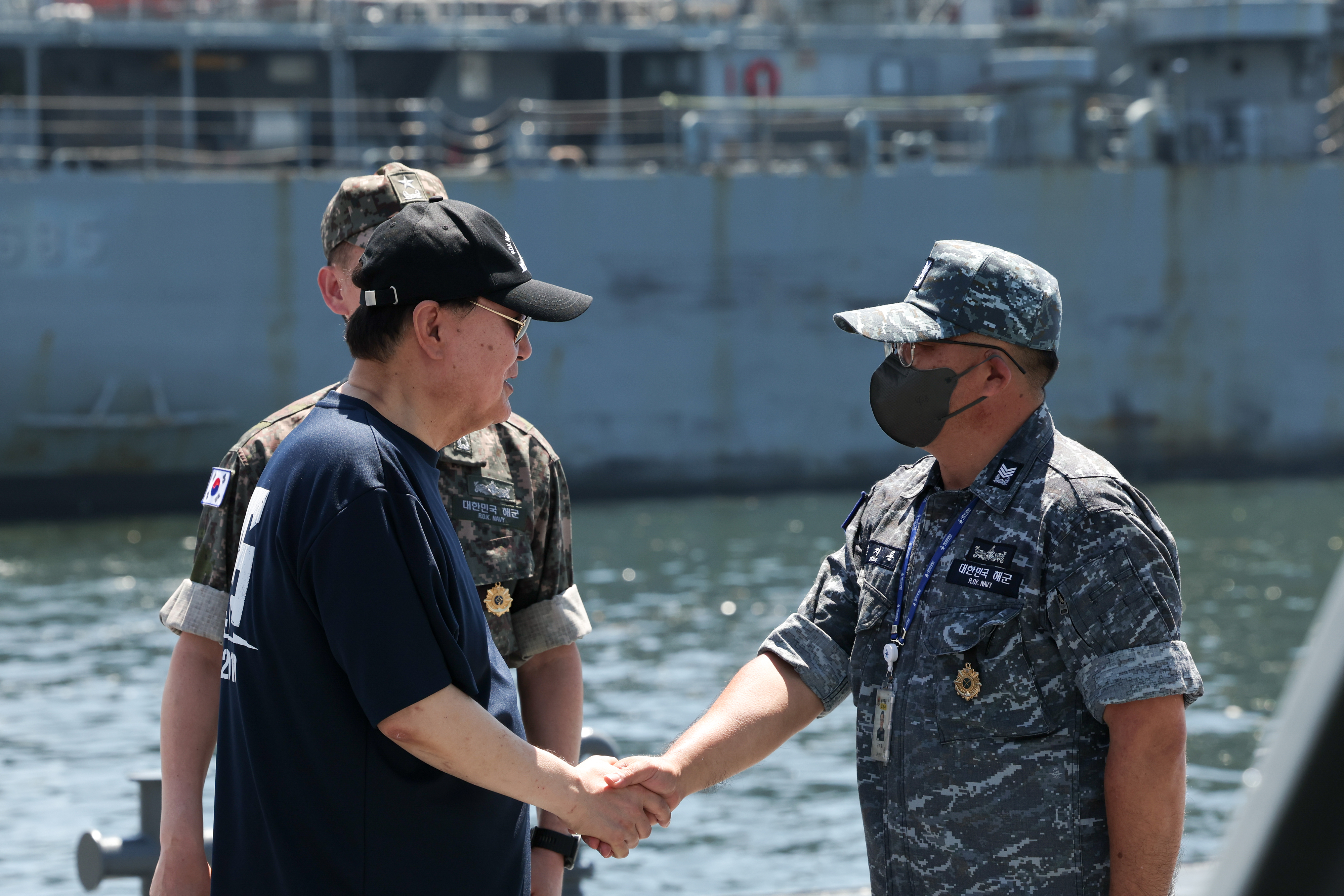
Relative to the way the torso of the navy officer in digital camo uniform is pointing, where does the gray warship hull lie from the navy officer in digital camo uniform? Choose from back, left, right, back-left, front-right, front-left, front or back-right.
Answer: back-right

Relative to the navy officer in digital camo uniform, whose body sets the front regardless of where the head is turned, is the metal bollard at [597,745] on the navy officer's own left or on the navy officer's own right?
on the navy officer's own right

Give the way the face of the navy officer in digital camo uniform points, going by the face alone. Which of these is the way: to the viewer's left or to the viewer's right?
to the viewer's left

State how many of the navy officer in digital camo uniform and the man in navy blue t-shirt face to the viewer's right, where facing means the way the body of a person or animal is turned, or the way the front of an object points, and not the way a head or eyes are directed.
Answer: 1

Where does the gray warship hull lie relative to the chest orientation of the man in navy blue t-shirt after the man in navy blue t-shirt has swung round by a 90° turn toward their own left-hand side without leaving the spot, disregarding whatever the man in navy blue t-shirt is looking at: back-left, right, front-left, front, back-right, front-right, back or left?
front

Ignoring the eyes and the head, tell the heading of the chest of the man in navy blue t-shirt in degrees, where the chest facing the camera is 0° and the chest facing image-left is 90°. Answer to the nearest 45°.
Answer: approximately 270°

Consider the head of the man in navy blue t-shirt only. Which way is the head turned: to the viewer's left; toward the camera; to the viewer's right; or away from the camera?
to the viewer's right

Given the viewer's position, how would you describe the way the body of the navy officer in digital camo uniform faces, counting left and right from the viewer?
facing the viewer and to the left of the viewer

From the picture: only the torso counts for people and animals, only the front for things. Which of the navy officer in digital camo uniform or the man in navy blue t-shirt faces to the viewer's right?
the man in navy blue t-shirt
